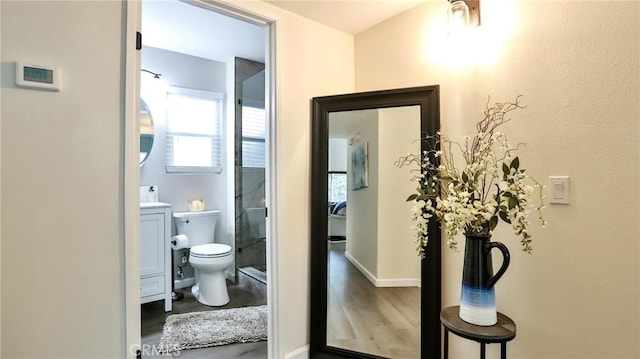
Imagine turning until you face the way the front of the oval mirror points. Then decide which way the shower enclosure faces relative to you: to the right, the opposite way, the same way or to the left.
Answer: to the right

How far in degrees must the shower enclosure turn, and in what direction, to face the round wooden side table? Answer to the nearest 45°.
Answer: approximately 45° to its left

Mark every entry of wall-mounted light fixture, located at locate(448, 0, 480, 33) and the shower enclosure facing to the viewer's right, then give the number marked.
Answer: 0

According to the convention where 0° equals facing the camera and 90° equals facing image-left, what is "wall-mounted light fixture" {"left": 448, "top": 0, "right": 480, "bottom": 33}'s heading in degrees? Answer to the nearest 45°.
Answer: approximately 45°

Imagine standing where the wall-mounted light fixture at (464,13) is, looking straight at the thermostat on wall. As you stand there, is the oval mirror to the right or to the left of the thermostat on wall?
right

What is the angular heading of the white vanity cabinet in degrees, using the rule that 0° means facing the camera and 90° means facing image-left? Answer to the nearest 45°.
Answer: approximately 315°

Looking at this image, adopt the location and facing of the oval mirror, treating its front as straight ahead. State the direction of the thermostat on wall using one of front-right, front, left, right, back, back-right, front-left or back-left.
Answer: front-right

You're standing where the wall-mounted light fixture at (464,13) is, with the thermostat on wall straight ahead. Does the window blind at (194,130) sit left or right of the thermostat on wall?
right

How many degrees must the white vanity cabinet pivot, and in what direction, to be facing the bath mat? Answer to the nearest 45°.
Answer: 0° — it already faces it

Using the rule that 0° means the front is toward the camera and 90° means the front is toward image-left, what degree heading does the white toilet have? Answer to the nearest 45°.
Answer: approximately 315°
